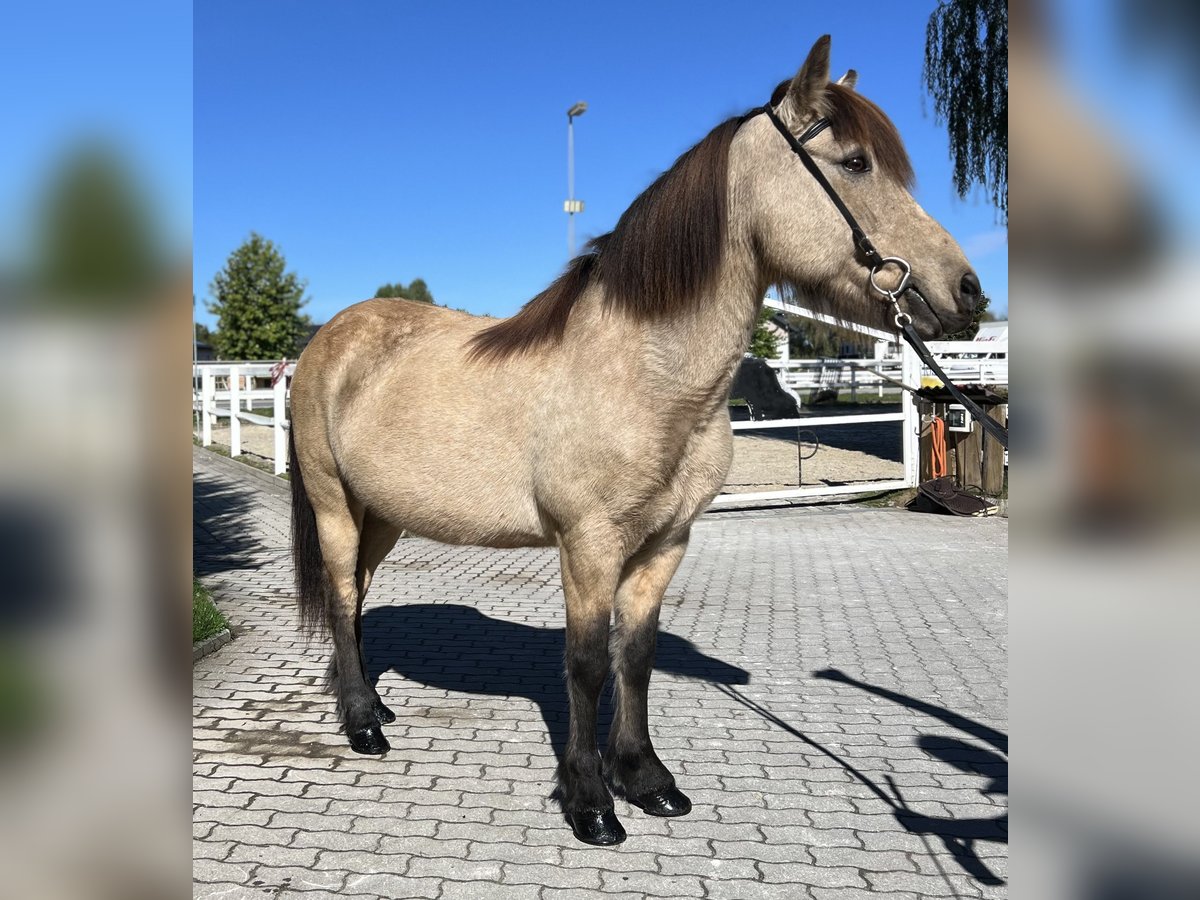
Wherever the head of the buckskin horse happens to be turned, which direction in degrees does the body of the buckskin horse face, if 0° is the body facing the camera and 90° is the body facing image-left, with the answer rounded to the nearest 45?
approximately 315°

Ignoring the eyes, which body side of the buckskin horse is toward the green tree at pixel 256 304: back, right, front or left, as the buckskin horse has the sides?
back

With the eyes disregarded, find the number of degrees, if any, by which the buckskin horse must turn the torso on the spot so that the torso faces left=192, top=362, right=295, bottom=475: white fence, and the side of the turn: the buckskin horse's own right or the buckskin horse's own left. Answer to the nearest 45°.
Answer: approximately 180°

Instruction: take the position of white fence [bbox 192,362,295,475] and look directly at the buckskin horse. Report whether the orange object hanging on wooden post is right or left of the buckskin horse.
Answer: left

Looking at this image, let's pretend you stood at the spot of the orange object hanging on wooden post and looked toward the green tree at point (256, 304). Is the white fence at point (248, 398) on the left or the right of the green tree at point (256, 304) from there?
left

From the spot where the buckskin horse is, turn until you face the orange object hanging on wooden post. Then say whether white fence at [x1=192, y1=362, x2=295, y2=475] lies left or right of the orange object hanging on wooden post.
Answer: left
